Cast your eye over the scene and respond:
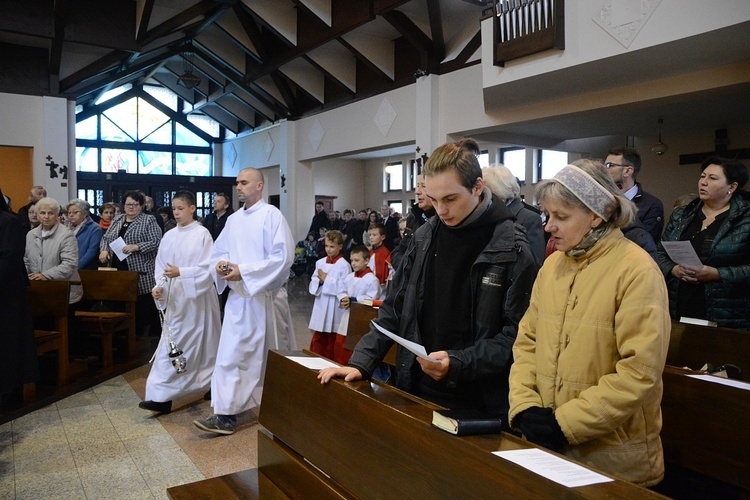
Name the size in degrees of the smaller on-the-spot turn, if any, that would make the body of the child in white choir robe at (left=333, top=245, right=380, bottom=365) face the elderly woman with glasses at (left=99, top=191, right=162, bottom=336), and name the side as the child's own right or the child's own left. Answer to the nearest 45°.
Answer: approximately 90° to the child's own right

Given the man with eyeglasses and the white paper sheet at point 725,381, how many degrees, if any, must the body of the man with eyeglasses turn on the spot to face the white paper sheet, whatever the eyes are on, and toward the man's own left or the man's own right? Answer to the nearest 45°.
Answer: approximately 90° to the man's own left

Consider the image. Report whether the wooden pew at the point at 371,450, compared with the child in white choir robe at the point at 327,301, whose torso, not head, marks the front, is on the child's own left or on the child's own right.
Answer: on the child's own left

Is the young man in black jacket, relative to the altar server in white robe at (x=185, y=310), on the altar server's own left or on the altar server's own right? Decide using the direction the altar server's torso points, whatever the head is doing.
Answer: on the altar server's own left

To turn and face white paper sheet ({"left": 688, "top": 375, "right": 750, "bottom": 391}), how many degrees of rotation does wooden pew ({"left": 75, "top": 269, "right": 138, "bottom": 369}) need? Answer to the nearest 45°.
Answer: approximately 45° to its left

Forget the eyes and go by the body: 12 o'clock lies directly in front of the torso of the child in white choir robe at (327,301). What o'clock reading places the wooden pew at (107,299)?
The wooden pew is roughly at 2 o'clock from the child in white choir robe.

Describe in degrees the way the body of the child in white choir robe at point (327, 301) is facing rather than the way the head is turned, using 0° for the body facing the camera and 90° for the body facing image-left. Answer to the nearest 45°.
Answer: approximately 45°

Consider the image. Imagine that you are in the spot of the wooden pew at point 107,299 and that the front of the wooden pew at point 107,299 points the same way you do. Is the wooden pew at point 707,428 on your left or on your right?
on your left

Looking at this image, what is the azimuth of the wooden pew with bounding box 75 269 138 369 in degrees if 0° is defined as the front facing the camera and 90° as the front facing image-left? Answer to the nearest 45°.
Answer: approximately 45°

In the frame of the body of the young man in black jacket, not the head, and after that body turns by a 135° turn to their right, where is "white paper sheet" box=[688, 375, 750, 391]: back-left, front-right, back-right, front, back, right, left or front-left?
right
